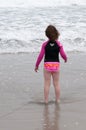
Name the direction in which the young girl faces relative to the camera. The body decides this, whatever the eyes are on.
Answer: away from the camera
